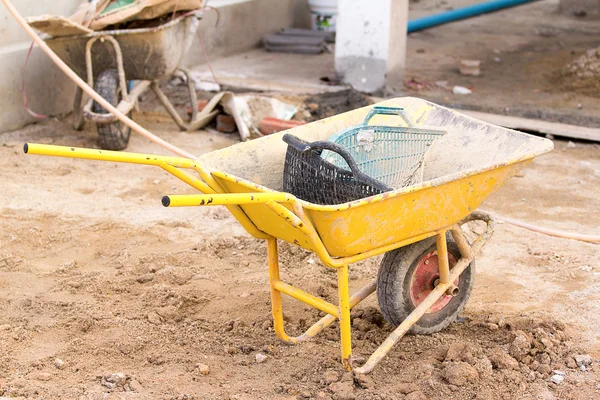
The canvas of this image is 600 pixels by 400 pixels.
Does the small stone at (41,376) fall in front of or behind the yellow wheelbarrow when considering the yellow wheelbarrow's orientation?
behind
